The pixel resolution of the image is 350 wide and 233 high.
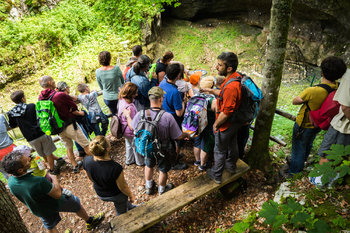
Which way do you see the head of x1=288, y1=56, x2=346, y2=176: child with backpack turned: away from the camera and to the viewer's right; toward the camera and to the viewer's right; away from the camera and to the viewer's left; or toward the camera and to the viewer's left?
away from the camera and to the viewer's left
